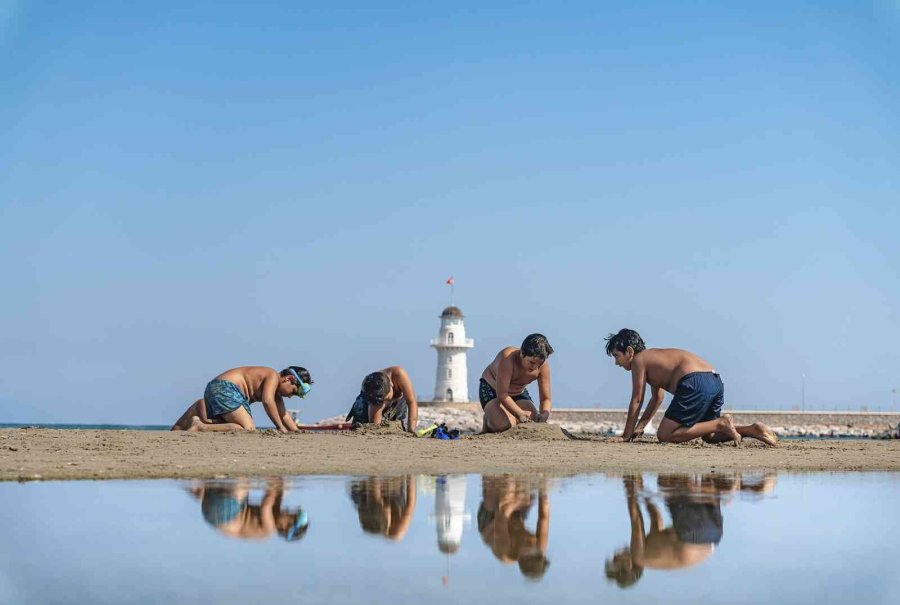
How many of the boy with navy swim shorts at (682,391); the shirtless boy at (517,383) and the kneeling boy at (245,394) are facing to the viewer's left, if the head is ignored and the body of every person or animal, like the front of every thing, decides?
1

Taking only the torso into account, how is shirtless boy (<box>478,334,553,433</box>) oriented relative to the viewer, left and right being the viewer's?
facing the viewer and to the right of the viewer

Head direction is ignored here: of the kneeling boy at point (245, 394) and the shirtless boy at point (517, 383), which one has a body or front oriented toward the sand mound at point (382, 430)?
the kneeling boy

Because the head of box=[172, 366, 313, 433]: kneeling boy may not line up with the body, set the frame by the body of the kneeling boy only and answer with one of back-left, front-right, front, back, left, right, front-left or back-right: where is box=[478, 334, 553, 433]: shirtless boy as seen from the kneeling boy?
front

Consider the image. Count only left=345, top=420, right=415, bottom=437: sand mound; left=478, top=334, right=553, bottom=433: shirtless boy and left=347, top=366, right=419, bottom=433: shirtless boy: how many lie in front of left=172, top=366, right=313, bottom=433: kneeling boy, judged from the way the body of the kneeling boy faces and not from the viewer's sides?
3

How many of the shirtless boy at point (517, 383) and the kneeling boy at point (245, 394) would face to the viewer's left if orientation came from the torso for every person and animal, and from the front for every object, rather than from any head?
0

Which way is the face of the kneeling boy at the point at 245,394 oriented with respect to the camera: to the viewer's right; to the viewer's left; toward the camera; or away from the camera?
to the viewer's right

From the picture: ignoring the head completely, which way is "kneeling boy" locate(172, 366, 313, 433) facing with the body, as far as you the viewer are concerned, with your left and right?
facing to the right of the viewer

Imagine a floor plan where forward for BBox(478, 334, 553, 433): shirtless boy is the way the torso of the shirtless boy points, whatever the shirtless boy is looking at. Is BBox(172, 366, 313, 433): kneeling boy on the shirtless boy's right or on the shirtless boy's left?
on the shirtless boy's right

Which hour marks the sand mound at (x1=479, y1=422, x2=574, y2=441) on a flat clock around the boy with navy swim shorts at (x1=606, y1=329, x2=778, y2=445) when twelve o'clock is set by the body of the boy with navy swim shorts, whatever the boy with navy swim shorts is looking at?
The sand mound is roughly at 12 o'clock from the boy with navy swim shorts.

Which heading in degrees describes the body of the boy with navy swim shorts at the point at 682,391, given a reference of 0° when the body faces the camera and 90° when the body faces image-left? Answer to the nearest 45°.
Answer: approximately 90°

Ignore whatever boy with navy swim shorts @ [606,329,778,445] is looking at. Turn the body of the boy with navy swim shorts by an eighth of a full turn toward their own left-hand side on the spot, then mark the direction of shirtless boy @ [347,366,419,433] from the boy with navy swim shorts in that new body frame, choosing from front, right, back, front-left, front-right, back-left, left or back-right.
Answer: front-right

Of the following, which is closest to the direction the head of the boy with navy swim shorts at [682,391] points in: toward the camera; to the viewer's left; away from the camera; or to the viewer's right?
to the viewer's left

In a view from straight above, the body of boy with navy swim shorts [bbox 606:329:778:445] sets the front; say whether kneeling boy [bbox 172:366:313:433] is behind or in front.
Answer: in front

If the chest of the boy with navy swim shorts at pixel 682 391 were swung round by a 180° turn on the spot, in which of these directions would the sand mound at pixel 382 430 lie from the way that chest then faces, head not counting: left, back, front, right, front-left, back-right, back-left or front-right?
back

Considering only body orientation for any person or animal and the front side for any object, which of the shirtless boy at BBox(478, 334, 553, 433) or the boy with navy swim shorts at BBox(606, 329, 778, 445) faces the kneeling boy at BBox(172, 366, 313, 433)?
the boy with navy swim shorts
